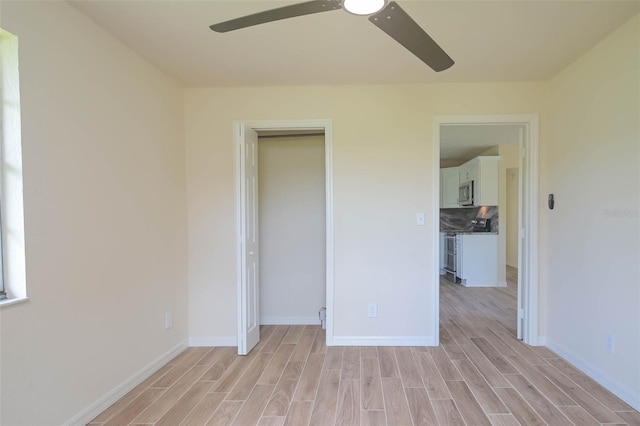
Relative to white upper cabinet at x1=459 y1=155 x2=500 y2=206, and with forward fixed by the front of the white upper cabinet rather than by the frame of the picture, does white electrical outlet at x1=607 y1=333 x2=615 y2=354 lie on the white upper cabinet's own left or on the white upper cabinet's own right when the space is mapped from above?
on the white upper cabinet's own left

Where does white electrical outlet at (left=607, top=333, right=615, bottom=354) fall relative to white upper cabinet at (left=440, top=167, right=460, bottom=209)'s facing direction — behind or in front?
in front

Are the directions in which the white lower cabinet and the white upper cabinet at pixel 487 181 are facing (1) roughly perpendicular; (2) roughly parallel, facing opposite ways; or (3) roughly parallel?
roughly parallel

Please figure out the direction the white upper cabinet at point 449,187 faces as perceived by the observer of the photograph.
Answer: facing the viewer

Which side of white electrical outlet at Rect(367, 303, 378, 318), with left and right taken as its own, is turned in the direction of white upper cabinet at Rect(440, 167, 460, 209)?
back

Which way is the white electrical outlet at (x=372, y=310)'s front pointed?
toward the camera

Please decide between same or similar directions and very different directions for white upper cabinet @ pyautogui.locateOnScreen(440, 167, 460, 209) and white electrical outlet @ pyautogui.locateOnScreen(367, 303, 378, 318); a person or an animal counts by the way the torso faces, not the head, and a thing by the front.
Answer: same or similar directions
